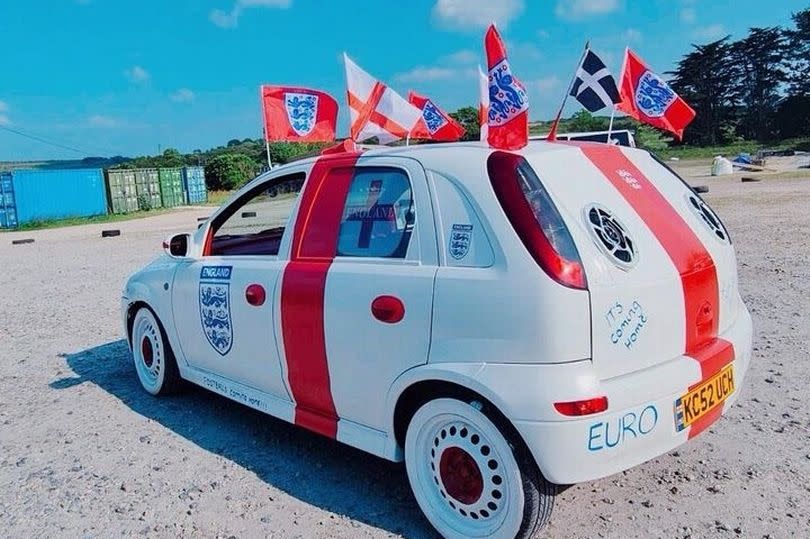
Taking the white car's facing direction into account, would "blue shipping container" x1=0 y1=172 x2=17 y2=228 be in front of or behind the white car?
in front

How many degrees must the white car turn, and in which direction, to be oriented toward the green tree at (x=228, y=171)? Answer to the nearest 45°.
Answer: approximately 45° to its right

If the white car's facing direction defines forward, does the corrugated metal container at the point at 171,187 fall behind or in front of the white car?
in front

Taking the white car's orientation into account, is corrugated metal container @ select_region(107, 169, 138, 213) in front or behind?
in front

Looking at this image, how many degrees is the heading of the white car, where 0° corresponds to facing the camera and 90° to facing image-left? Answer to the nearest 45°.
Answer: approximately 135°
